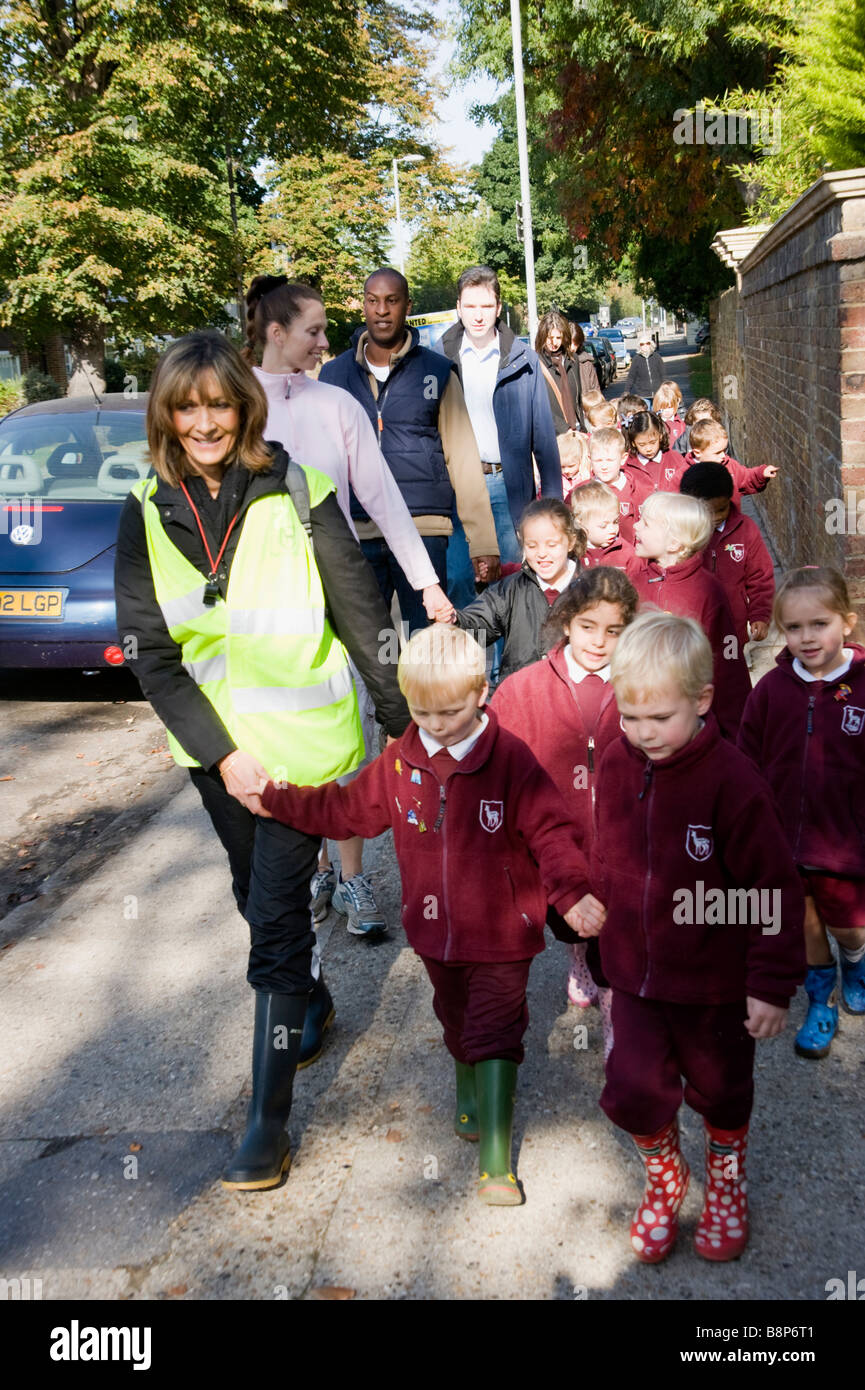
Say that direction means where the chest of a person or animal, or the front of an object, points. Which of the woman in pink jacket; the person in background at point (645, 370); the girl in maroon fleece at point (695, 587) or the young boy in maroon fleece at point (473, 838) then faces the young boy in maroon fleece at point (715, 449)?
the person in background

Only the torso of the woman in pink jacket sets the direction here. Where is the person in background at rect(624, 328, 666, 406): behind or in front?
behind

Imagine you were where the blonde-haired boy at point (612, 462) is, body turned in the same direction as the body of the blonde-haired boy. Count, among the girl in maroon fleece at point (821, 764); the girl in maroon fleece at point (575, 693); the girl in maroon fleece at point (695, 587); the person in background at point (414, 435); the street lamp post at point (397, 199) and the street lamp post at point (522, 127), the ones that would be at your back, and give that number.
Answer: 2

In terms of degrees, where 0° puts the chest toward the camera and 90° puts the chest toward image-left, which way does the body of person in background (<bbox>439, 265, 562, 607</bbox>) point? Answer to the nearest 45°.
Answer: approximately 0°

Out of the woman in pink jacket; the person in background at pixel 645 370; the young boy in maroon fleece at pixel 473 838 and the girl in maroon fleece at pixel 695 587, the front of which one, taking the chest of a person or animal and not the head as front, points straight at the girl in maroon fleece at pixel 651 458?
the person in background

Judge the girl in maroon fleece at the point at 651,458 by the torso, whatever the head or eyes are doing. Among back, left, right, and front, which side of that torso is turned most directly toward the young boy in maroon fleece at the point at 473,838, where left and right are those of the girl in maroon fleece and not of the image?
front

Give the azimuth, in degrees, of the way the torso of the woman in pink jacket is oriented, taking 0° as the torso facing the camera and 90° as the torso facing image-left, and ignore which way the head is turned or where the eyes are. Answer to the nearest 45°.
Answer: approximately 0°

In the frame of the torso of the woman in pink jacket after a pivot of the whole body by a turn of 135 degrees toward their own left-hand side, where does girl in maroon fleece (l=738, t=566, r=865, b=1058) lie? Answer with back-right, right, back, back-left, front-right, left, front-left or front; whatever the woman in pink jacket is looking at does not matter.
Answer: right
